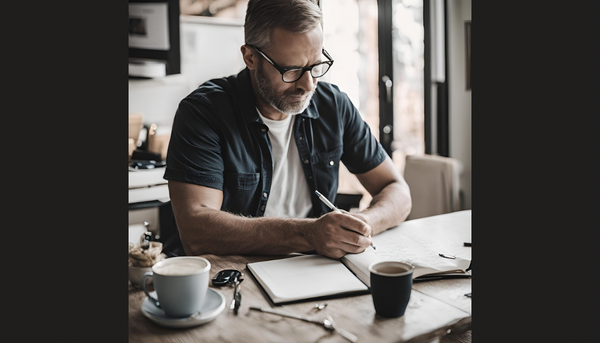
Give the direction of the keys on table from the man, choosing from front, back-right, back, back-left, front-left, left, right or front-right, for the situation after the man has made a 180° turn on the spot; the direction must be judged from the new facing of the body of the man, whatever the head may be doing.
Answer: back-left

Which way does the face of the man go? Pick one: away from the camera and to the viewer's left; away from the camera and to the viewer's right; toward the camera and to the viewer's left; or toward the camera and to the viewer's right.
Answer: toward the camera and to the viewer's right

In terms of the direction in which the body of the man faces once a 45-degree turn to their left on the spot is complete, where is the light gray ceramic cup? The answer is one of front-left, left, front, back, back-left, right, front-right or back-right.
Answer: right

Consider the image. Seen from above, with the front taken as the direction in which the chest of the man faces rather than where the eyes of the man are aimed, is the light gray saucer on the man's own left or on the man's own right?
on the man's own right

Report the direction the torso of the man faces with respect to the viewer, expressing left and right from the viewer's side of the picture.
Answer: facing the viewer and to the right of the viewer
